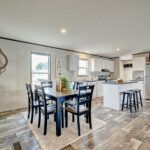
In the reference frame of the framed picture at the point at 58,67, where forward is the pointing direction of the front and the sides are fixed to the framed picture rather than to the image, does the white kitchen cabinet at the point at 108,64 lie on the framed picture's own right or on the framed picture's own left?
on the framed picture's own left

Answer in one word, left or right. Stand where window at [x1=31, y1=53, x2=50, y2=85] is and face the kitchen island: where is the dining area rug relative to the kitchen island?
right

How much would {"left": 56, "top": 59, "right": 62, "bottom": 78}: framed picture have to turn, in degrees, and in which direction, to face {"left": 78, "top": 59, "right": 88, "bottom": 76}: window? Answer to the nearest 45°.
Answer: approximately 90° to its left

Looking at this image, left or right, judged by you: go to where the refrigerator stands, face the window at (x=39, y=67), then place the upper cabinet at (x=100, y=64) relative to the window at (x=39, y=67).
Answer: right

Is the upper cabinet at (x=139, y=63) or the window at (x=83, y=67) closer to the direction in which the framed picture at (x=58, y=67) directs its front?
the upper cabinet

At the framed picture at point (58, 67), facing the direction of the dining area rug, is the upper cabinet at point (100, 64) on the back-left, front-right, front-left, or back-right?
back-left

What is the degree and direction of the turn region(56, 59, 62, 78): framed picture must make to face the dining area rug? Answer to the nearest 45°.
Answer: approximately 45° to its right

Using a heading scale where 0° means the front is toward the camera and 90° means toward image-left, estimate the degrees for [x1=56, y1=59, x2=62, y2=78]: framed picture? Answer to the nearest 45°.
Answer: approximately 315°

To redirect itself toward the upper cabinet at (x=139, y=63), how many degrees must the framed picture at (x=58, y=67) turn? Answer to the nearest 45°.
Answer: approximately 45° to its left
